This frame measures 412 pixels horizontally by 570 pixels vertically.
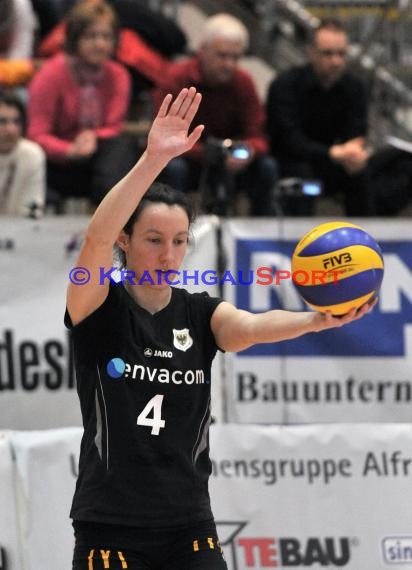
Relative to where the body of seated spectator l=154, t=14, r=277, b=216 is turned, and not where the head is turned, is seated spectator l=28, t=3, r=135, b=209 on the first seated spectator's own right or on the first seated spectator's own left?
on the first seated spectator's own right

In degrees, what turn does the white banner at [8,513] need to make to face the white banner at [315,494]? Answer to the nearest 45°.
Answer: approximately 90° to its left

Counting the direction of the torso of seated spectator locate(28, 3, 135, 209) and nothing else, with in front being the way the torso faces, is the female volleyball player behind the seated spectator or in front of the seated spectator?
in front

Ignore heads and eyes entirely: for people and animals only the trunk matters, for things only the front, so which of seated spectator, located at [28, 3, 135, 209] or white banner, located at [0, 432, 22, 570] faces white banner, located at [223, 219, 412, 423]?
the seated spectator

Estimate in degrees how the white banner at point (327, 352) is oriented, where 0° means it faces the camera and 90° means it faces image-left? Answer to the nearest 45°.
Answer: approximately 0°
